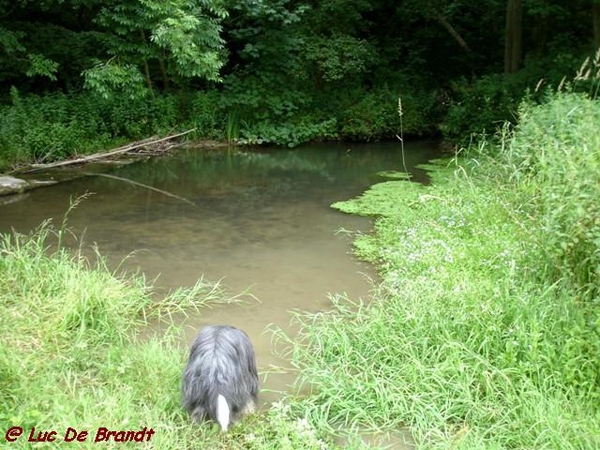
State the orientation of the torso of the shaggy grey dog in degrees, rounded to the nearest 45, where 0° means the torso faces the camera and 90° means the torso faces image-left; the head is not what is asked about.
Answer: approximately 180°

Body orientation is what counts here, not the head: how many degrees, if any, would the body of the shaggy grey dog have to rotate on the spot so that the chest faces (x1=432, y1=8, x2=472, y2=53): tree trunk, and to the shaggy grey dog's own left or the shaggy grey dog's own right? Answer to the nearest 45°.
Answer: approximately 45° to the shaggy grey dog's own right

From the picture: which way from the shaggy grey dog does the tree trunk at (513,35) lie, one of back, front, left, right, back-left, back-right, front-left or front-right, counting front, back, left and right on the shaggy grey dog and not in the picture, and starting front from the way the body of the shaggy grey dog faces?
front-right

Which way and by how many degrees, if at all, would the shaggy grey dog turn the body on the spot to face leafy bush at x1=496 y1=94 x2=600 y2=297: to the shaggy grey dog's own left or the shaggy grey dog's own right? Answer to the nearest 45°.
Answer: approximately 90° to the shaggy grey dog's own right

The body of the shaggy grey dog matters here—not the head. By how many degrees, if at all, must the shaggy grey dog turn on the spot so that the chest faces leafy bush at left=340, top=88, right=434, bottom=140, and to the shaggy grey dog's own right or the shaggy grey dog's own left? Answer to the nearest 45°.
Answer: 0° — it already faces it

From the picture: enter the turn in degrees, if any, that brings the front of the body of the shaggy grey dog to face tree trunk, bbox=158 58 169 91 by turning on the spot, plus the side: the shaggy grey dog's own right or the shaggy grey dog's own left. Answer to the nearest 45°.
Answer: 0° — it already faces it

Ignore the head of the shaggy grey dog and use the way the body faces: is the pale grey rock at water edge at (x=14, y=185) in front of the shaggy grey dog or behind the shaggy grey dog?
in front

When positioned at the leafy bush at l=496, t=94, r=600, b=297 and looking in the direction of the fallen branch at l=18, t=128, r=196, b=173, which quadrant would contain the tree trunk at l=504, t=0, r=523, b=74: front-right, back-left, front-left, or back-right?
front-right

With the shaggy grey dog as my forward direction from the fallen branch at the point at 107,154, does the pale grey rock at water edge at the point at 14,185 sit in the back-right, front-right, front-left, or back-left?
front-right

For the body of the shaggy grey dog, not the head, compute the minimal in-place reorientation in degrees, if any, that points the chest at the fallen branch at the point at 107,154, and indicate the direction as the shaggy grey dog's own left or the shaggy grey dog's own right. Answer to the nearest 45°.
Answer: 0° — it already faces it
